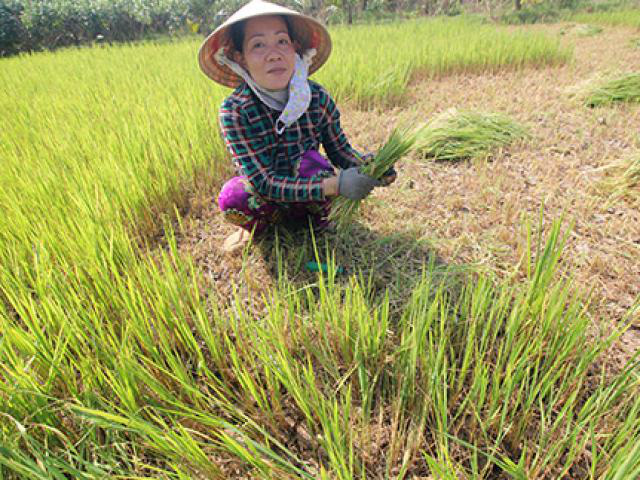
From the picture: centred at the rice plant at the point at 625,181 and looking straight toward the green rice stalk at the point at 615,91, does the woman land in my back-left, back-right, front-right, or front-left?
back-left

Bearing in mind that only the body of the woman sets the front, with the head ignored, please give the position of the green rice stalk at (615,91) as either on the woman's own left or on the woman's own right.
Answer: on the woman's own left

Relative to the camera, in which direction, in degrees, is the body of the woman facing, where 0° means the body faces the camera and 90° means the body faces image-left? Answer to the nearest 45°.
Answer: approximately 315°

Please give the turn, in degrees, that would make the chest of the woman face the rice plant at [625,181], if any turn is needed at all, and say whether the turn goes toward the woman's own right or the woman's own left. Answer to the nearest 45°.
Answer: approximately 45° to the woman's own left
